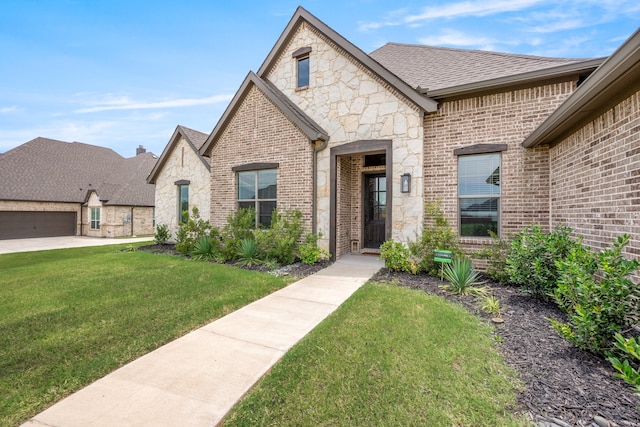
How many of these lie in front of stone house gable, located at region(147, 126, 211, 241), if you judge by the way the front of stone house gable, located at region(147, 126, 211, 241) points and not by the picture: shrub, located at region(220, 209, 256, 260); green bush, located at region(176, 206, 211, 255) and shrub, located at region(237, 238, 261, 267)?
3

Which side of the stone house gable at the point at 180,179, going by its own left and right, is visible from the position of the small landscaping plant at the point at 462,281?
front

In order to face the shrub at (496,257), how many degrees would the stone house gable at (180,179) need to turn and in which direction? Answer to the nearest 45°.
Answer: approximately 45° to its left

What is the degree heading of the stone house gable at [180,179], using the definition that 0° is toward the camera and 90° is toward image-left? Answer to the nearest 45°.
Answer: approximately 0°

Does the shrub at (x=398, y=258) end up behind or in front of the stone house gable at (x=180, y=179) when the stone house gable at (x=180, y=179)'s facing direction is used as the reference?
in front

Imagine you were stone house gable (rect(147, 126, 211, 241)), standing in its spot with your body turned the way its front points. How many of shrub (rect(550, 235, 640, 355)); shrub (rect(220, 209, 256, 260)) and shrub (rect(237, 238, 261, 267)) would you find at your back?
0

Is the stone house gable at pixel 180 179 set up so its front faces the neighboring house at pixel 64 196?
no

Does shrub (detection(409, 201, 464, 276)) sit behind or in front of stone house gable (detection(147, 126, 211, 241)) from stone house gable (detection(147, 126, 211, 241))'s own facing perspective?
in front

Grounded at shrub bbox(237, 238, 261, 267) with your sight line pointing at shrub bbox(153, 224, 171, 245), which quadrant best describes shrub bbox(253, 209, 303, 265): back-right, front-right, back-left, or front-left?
back-right

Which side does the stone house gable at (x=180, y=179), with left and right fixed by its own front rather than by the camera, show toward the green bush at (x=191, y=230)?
front
